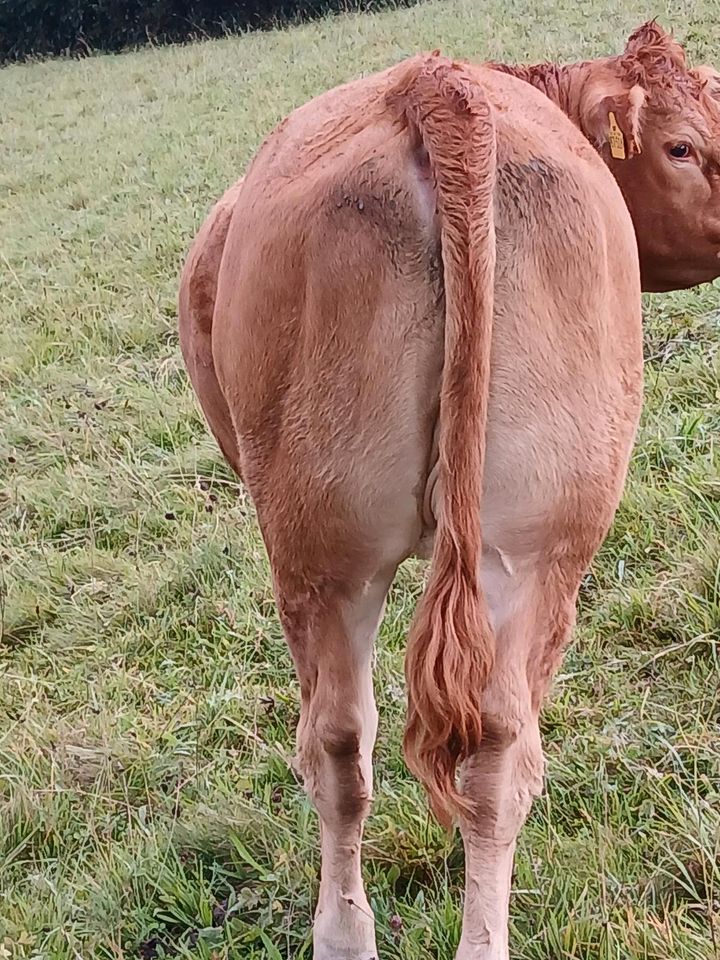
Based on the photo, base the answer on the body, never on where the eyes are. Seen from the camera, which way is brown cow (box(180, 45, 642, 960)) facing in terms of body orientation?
away from the camera
